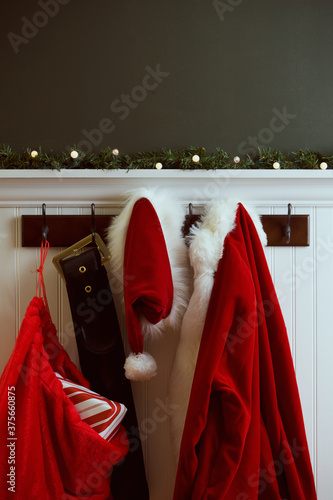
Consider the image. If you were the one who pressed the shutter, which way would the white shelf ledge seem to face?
facing the viewer
